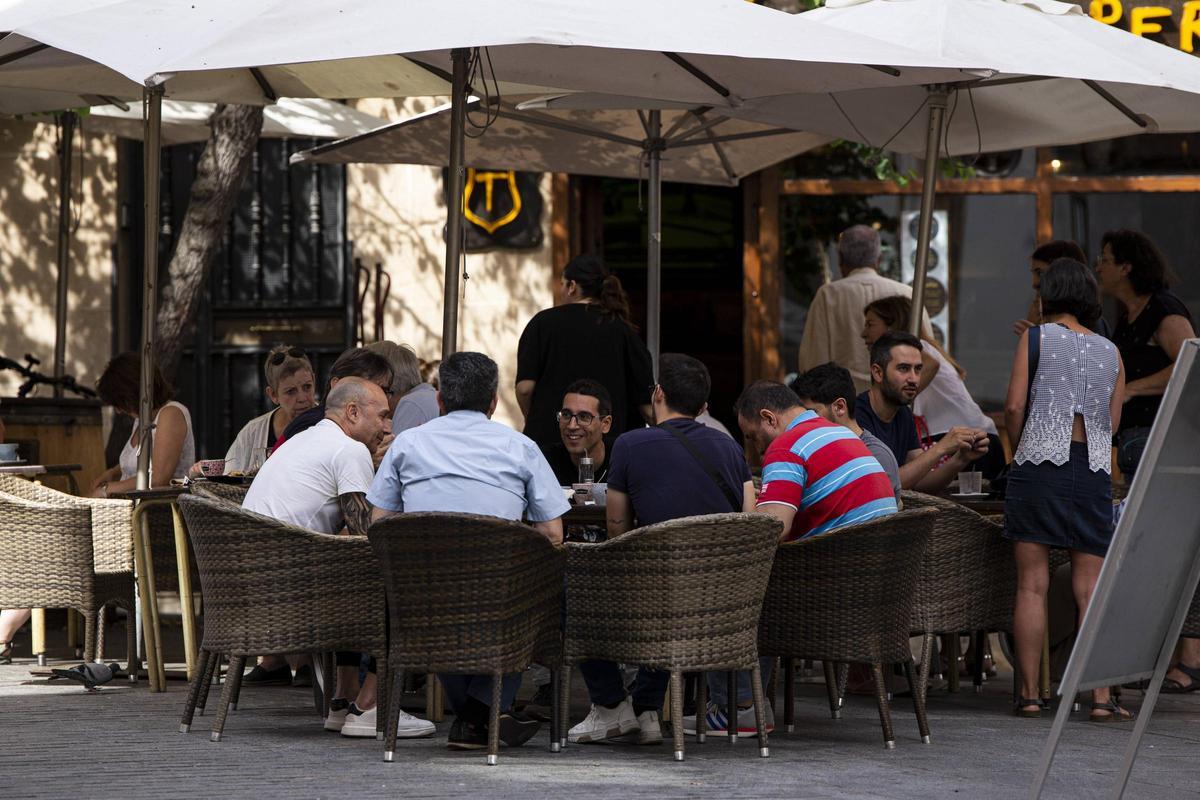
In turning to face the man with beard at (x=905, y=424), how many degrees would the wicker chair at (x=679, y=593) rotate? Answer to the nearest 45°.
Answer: approximately 90° to its right

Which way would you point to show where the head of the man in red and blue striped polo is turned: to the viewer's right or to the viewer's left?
to the viewer's left

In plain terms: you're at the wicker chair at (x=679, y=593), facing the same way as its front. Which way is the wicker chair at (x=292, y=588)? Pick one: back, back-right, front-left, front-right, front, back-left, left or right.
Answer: front-left

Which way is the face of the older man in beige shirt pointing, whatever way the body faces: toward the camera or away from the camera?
away from the camera

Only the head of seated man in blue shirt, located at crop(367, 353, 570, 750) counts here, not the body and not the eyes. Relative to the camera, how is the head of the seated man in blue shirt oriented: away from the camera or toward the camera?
away from the camera

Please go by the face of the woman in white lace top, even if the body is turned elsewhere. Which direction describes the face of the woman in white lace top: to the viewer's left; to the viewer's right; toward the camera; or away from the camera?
away from the camera

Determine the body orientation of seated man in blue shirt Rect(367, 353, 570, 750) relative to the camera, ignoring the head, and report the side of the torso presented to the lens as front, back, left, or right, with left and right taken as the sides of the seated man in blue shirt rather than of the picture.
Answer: back

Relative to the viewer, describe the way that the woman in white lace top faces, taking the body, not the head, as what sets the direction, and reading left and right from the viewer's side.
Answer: facing away from the viewer

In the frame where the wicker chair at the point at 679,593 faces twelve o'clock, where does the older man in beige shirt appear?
The older man in beige shirt is roughly at 2 o'clock from the wicker chair.

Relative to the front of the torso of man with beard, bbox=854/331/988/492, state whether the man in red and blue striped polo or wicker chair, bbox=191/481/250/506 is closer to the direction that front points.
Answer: the man in red and blue striped polo

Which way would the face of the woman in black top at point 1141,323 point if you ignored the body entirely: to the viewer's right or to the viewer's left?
to the viewer's left

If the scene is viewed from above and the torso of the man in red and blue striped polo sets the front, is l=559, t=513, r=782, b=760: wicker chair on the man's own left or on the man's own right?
on the man's own left
